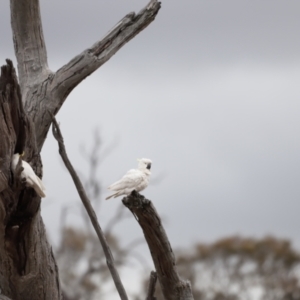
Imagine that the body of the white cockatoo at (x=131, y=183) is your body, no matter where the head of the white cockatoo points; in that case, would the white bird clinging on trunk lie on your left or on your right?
on your right

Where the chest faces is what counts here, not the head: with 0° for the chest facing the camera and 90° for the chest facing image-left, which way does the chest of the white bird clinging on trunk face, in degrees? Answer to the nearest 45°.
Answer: approximately 90°

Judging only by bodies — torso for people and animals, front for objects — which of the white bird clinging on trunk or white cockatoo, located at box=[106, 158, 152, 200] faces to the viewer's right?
the white cockatoo

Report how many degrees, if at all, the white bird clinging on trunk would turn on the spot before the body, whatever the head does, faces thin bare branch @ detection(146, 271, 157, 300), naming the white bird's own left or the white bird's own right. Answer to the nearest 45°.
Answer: approximately 135° to the white bird's own right

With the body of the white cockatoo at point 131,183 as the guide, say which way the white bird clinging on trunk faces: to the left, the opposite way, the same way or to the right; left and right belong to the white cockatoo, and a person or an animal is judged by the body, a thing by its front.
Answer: the opposite way

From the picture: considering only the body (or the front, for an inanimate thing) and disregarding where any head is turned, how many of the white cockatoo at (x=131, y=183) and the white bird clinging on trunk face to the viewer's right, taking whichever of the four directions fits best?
1

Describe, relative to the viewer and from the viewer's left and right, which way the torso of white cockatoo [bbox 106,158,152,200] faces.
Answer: facing to the right of the viewer

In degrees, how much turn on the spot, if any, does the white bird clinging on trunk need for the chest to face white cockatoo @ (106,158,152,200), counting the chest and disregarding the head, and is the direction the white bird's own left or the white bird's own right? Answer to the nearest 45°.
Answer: approximately 135° to the white bird's own right
